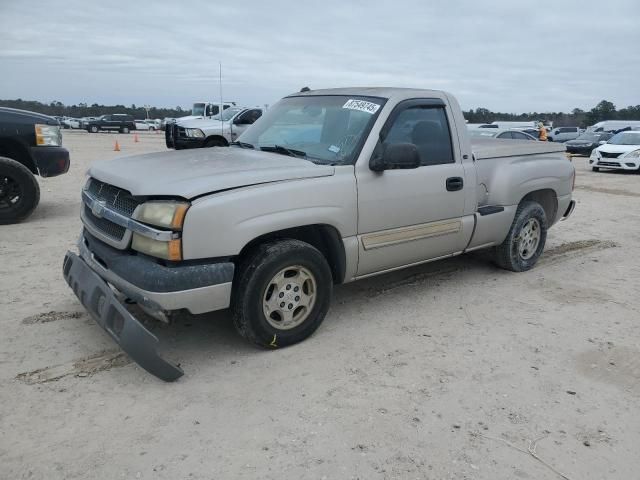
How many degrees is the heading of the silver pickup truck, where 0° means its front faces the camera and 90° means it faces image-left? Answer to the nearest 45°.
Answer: approximately 45°

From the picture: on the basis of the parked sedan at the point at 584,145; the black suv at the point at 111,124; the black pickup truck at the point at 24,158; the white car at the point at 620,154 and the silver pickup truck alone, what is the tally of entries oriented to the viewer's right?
1

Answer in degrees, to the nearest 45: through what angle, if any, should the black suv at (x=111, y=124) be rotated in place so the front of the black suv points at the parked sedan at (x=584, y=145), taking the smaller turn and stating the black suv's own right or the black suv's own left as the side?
approximately 135° to the black suv's own left

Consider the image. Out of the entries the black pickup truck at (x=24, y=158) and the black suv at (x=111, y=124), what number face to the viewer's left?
1

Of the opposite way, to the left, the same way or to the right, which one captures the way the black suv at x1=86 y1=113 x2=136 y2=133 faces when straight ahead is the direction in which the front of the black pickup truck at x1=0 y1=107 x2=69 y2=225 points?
the opposite way

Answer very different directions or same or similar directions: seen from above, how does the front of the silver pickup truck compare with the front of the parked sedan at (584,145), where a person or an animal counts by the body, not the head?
same or similar directions

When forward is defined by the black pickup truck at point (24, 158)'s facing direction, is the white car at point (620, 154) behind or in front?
in front

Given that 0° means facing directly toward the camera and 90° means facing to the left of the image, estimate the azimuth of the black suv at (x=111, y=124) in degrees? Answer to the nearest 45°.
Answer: approximately 90°

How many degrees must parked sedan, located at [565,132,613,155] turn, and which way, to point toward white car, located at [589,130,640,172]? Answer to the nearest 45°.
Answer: approximately 45° to its left

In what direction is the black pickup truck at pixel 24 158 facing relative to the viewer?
to the viewer's right

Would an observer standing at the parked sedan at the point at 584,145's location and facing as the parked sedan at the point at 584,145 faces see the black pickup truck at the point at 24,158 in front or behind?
in front

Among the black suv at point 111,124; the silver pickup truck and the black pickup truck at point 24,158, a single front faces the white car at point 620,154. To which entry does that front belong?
the black pickup truck at point 24,158

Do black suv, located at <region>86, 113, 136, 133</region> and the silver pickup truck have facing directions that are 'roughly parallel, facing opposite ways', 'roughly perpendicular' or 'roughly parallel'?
roughly parallel

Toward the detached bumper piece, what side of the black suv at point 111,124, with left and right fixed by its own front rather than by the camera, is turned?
left

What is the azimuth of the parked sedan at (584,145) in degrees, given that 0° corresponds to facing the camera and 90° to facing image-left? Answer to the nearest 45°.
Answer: approximately 45°

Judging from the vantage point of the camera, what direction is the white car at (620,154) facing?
facing the viewer and to the left of the viewer
